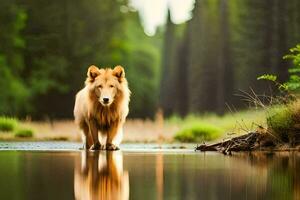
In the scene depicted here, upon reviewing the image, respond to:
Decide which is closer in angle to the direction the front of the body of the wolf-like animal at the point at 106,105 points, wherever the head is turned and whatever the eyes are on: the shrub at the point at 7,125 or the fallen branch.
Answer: the fallen branch

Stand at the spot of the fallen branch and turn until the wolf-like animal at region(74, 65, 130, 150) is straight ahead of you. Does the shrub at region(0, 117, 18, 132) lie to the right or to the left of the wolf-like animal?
right

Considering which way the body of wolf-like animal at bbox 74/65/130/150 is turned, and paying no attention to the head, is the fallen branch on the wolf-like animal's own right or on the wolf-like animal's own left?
on the wolf-like animal's own left

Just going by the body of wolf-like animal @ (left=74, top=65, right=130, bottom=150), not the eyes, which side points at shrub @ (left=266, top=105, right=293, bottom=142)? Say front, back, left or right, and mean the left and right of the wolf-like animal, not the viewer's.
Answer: left

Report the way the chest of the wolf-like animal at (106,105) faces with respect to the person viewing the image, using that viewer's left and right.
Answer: facing the viewer

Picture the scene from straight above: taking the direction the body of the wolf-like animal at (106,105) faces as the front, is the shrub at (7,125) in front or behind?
behind
